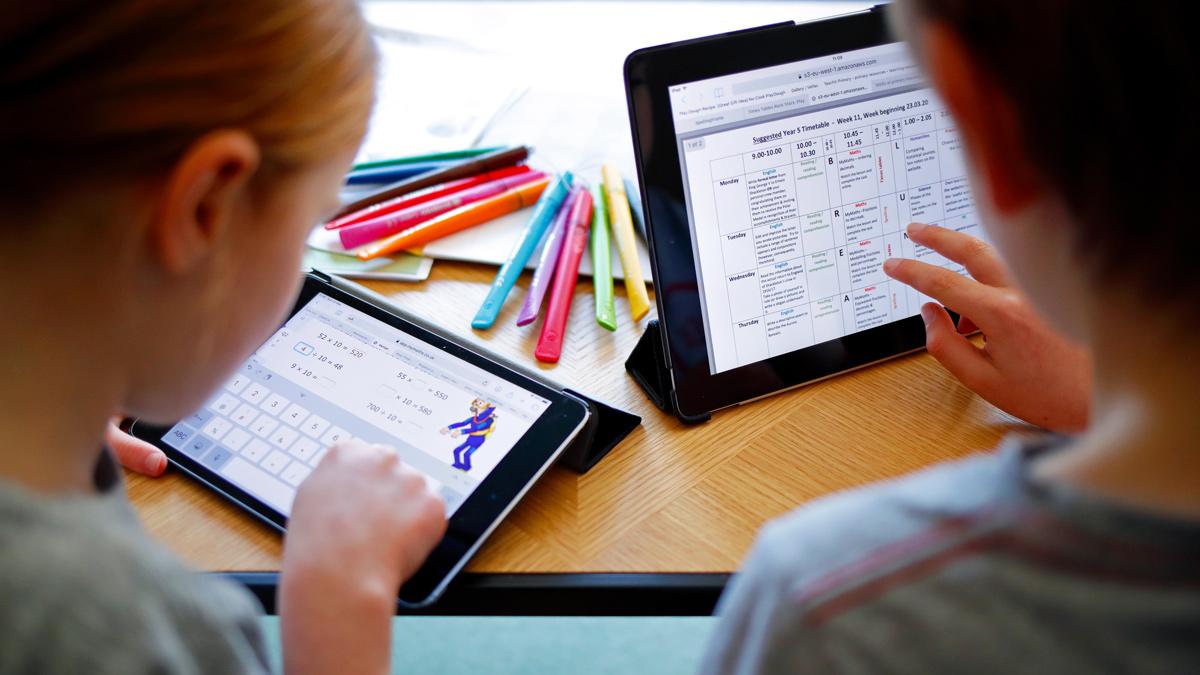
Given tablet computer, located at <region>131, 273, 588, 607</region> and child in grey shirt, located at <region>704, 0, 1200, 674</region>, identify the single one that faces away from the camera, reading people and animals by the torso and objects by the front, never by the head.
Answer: the child in grey shirt

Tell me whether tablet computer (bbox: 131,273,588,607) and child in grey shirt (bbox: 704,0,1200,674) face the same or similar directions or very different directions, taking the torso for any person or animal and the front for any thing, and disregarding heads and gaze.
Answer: very different directions

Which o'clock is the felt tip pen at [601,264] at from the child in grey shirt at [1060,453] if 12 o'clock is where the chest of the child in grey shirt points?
The felt tip pen is roughly at 11 o'clock from the child in grey shirt.

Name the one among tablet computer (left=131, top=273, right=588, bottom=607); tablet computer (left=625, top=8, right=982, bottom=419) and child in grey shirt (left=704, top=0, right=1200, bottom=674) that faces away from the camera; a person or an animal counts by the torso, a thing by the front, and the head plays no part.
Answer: the child in grey shirt

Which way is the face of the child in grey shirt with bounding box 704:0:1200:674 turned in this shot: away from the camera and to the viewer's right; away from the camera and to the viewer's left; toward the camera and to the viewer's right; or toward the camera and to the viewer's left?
away from the camera and to the viewer's left

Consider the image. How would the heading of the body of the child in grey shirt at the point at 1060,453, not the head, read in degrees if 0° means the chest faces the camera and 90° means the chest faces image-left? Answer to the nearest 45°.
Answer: approximately 180°
